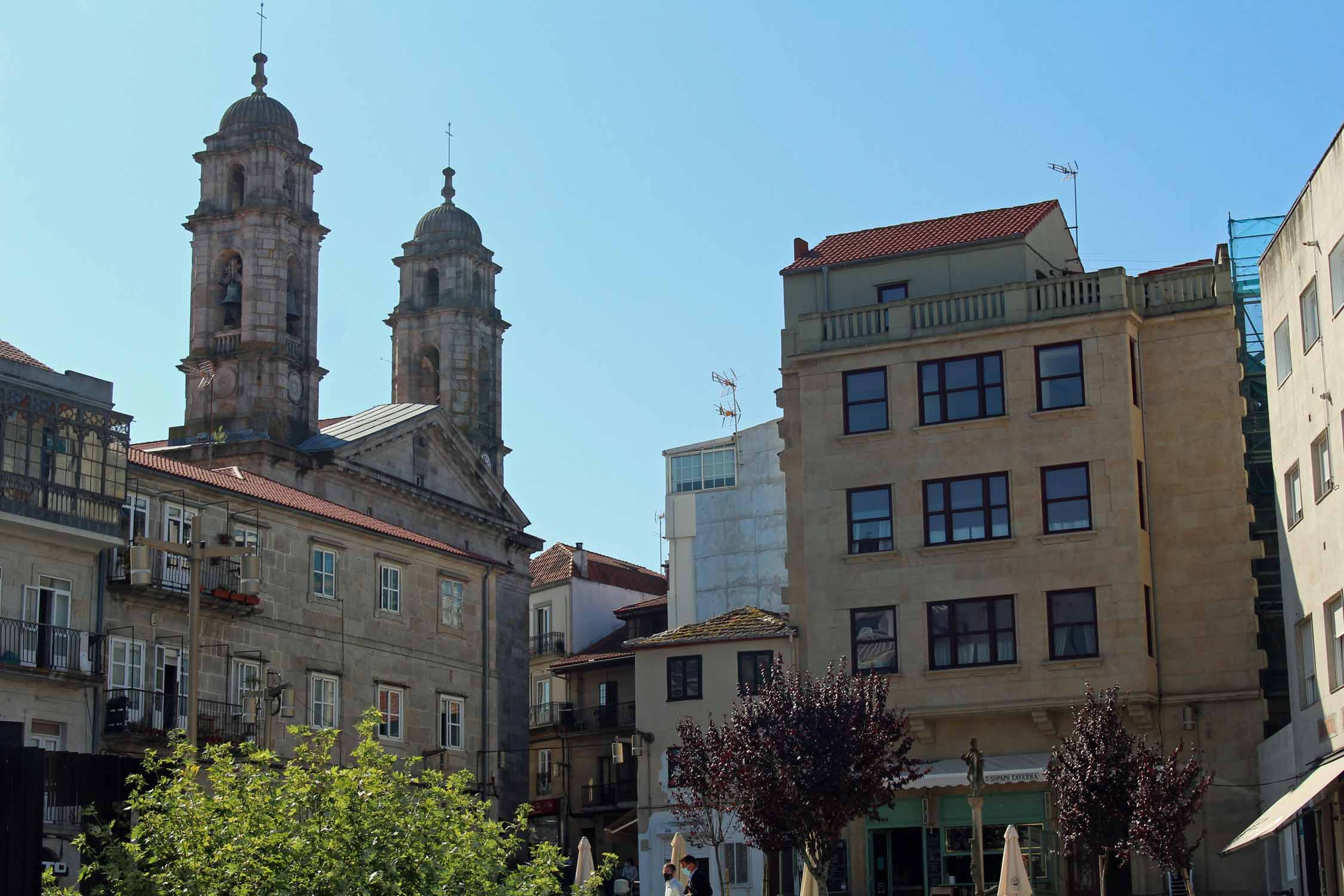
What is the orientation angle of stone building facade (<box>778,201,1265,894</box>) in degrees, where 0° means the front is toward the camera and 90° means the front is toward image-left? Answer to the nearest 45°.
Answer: approximately 0°

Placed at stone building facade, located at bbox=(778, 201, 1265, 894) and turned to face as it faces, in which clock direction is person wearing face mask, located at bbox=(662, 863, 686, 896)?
The person wearing face mask is roughly at 1 o'clock from the stone building facade.

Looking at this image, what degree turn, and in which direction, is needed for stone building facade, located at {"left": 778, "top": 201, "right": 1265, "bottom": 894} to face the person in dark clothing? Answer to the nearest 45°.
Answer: approximately 45° to its right

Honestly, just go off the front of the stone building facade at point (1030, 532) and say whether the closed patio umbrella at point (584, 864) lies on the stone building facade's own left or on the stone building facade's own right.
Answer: on the stone building facade's own right

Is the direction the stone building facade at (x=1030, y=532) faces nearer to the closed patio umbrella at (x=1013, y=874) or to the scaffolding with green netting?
the closed patio umbrella

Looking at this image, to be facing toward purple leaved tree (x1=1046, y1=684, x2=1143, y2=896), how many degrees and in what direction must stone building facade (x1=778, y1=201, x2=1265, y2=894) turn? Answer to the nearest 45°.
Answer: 0° — it already faces it

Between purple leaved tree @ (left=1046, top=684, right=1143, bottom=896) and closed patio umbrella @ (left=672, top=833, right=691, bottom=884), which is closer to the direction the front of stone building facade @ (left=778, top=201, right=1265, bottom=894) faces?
the purple leaved tree

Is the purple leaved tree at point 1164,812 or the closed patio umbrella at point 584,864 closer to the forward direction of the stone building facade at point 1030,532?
the purple leaved tree

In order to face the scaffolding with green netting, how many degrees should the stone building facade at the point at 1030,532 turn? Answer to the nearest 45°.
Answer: approximately 90° to its left
